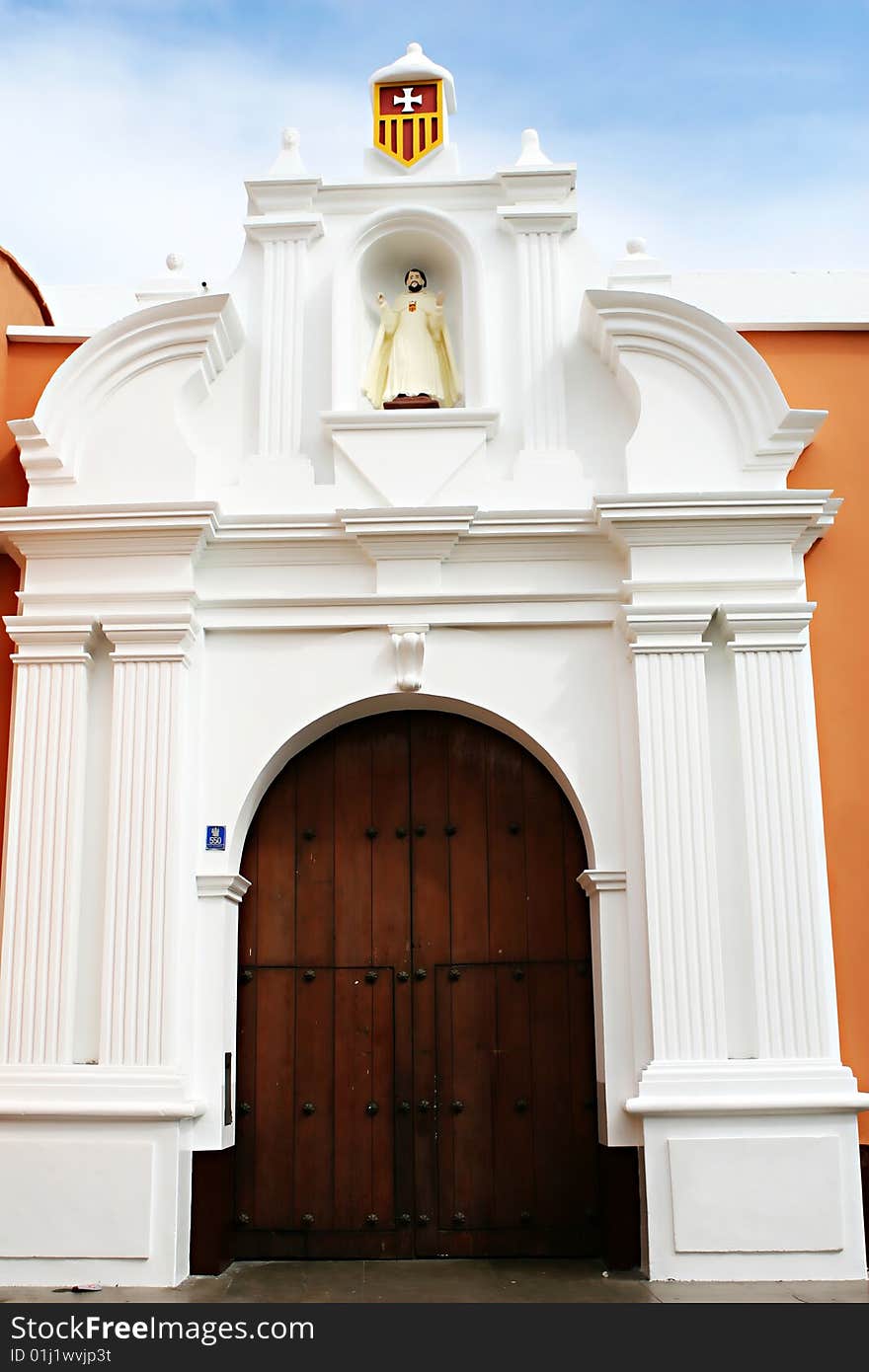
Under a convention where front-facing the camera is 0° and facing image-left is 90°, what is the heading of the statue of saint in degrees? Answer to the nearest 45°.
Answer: approximately 0°

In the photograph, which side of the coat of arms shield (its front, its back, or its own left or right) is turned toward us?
front

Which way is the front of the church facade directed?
toward the camera
